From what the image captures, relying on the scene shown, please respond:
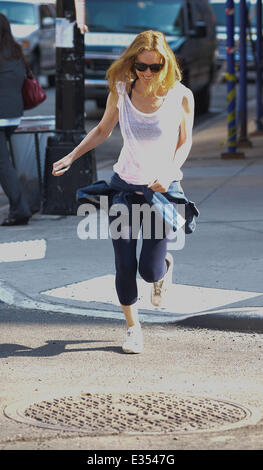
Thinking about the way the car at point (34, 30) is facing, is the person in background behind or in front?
in front

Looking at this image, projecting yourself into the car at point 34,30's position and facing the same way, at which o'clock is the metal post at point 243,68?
The metal post is roughly at 10 o'clock from the car.

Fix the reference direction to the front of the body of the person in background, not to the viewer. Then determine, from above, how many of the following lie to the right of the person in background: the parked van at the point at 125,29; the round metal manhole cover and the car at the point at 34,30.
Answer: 2

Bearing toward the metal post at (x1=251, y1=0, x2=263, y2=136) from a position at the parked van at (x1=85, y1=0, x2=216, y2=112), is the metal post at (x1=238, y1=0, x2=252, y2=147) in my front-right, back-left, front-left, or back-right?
front-right

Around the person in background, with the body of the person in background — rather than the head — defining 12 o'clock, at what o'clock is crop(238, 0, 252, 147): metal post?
The metal post is roughly at 4 o'clock from the person in background.

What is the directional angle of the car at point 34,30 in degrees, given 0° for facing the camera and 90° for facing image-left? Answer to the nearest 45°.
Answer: approximately 45°

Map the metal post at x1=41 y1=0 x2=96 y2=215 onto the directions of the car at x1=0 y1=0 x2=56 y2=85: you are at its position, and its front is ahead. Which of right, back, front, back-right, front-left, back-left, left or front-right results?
front-left

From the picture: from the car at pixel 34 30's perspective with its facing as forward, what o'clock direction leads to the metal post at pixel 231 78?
The metal post is roughly at 10 o'clock from the car.

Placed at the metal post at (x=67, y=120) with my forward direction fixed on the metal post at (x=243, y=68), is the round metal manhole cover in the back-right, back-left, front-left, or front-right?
back-right
